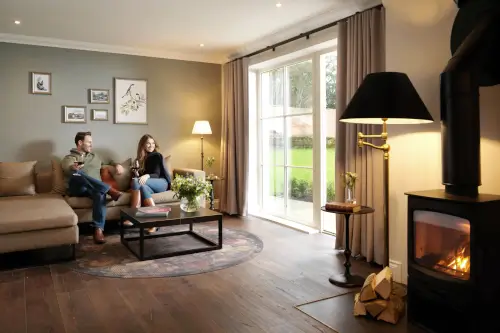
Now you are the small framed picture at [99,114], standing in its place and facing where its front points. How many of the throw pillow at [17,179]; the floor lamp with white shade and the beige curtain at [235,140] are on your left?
2

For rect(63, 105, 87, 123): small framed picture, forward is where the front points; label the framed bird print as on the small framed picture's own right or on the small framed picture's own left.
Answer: on the small framed picture's own left

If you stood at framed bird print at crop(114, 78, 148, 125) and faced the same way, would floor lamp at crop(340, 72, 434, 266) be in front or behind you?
in front

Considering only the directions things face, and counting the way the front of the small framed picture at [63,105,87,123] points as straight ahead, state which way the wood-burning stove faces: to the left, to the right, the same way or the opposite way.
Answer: to the right

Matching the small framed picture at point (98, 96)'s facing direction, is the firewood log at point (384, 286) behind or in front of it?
in front

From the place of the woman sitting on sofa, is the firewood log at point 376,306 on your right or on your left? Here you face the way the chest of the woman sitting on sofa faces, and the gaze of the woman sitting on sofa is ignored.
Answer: on your left

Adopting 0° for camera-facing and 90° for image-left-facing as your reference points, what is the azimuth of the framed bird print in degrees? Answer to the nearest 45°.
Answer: approximately 0°

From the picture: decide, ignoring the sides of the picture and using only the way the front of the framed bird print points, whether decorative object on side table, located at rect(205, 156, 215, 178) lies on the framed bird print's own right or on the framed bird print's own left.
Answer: on the framed bird print's own left

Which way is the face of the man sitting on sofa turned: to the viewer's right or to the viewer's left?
to the viewer's right
